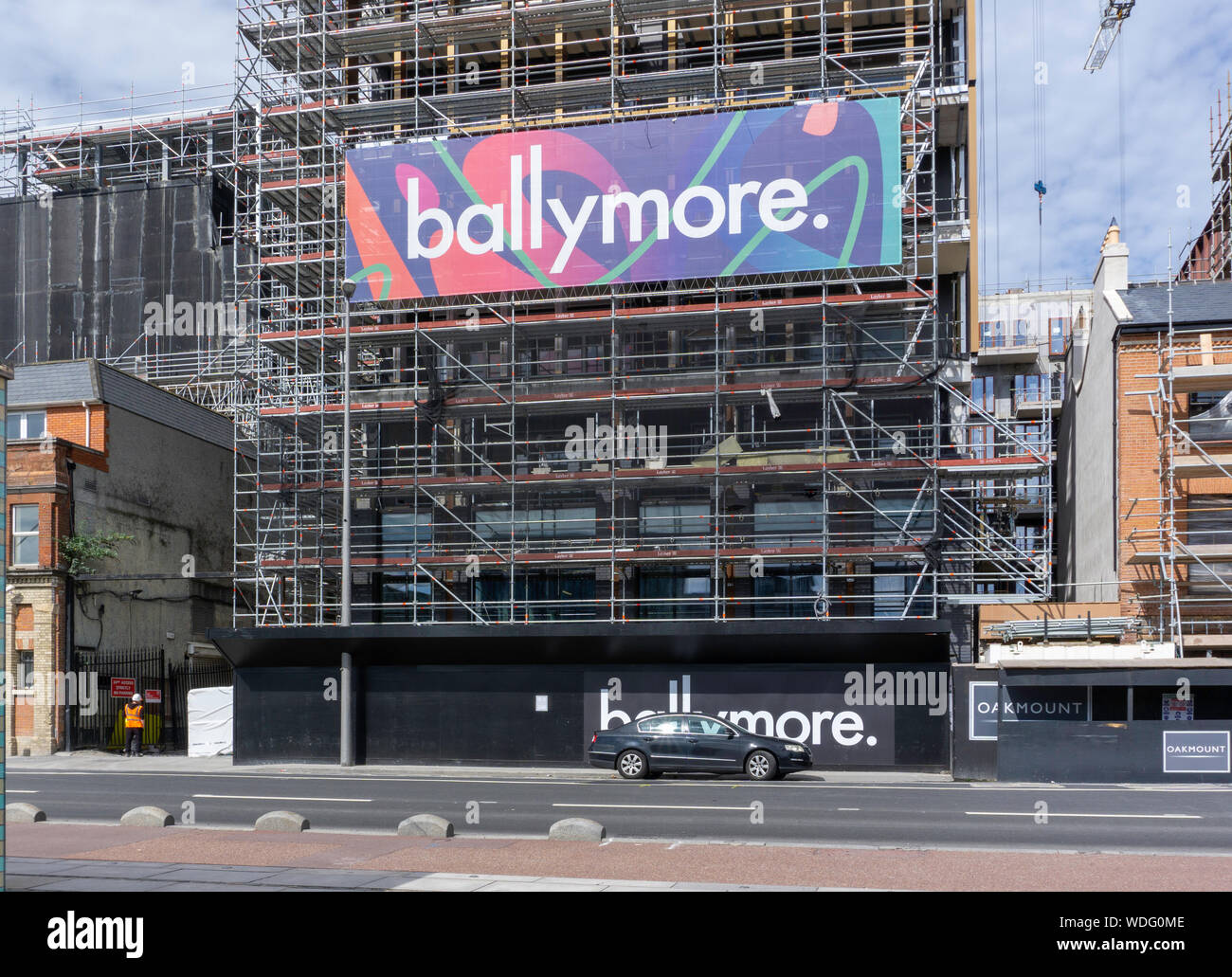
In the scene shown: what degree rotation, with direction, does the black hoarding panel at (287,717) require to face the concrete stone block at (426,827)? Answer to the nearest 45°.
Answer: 0° — it already faces it

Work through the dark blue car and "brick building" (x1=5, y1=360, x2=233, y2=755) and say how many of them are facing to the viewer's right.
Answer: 1

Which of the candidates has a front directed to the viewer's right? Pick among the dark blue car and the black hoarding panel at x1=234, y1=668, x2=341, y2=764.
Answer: the dark blue car

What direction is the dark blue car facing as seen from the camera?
to the viewer's right

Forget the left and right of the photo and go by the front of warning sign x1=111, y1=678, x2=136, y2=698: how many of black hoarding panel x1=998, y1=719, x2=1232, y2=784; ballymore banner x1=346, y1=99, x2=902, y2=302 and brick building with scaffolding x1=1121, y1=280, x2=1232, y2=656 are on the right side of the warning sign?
0

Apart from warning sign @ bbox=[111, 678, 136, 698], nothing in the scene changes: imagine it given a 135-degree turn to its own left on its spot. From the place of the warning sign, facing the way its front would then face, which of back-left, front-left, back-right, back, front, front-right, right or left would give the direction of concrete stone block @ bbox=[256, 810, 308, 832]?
back-right

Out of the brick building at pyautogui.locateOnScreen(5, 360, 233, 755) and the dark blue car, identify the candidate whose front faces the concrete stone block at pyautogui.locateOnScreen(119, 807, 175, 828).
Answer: the brick building

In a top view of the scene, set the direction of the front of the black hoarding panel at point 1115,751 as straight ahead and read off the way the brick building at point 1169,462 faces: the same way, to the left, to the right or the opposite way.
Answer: the same way

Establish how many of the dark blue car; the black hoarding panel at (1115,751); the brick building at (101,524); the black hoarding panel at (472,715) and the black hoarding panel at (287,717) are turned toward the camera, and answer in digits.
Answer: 4

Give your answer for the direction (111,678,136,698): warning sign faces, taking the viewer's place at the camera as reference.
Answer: facing the viewer

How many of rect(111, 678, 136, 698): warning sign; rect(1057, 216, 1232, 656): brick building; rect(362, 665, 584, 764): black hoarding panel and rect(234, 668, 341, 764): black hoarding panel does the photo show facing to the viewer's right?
0

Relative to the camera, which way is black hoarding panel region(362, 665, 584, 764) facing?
toward the camera

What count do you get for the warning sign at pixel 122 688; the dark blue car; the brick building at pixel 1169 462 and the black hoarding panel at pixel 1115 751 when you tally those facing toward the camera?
3

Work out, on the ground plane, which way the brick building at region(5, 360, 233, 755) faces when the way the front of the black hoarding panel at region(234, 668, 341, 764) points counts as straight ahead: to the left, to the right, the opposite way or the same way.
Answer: the same way

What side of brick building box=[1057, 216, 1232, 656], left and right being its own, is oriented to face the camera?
front

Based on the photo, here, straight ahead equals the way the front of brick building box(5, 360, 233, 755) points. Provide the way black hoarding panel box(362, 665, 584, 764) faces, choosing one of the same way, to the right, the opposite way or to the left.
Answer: the same way
